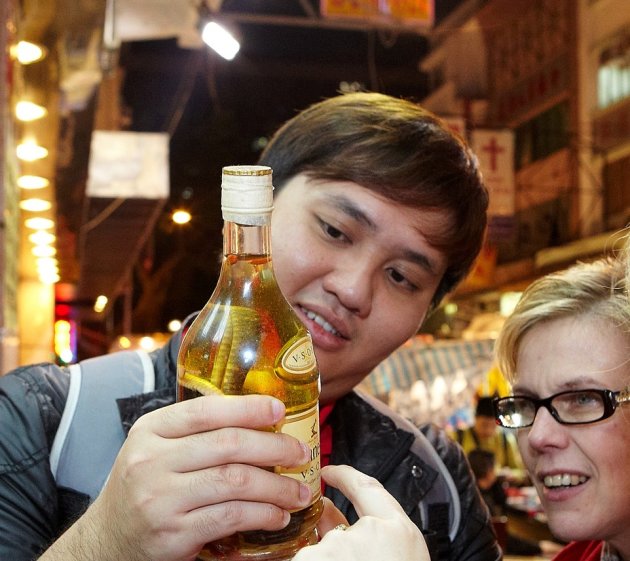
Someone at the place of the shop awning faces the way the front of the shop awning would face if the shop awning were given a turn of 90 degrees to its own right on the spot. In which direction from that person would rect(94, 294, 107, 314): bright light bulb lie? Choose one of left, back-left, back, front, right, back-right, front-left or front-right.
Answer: front

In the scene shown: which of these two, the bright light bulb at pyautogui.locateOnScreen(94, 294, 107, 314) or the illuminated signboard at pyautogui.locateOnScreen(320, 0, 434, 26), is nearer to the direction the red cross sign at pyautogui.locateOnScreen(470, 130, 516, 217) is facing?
the illuminated signboard

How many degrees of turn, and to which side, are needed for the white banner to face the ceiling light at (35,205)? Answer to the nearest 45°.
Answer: approximately 45° to its right

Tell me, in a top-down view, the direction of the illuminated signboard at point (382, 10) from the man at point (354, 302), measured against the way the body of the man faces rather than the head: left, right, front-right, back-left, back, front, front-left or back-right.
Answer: back

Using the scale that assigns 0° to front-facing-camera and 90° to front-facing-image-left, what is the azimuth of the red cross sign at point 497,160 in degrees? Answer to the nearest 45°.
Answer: approximately 0°

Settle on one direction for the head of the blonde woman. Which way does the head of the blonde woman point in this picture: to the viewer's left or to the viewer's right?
to the viewer's left

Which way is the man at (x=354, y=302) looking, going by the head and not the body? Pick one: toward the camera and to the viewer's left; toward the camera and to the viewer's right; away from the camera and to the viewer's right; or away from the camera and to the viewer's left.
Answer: toward the camera and to the viewer's left

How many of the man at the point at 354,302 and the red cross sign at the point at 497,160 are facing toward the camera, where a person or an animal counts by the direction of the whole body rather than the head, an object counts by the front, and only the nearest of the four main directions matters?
2

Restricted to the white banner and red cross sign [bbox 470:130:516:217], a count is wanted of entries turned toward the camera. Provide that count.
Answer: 2
